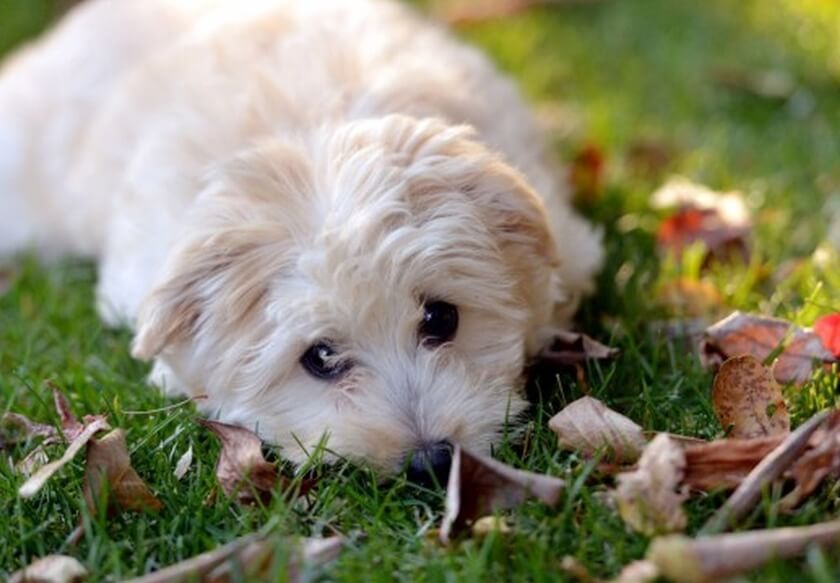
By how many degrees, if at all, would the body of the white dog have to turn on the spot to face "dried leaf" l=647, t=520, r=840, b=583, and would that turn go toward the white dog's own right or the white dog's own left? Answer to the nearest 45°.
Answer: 0° — it already faces it

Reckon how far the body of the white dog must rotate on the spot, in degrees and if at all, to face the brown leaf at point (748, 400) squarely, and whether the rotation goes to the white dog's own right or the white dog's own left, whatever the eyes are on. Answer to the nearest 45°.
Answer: approximately 45° to the white dog's own left

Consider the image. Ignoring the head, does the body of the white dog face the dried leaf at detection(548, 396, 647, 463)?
yes

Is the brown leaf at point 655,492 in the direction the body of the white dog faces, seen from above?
yes

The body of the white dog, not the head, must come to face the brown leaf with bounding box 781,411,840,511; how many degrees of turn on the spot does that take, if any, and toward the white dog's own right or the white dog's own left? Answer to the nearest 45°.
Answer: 0° — it already faces it

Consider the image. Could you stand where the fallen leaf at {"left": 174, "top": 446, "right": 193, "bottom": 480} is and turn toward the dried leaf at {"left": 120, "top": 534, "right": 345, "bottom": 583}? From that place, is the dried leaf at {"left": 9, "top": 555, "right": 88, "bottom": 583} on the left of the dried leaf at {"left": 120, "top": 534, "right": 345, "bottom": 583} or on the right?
right

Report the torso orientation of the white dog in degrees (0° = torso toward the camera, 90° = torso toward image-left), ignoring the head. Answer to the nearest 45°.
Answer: approximately 315°

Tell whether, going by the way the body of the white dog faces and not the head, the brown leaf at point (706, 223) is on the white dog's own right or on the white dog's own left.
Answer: on the white dog's own left
